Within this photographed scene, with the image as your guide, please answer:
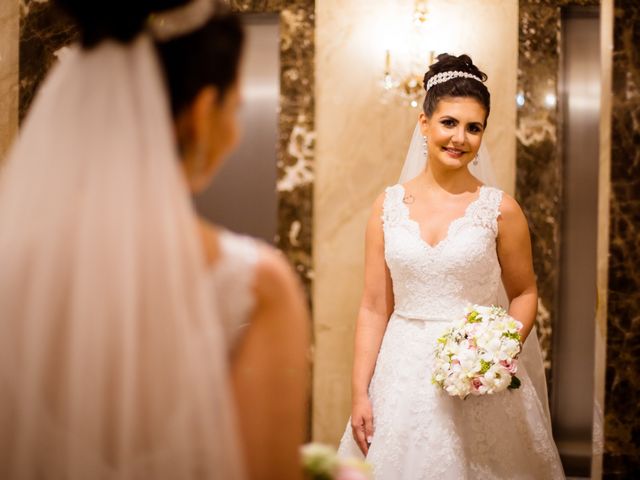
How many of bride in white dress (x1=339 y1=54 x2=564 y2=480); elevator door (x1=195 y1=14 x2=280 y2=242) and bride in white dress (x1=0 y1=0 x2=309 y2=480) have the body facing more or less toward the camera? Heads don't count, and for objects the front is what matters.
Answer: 2

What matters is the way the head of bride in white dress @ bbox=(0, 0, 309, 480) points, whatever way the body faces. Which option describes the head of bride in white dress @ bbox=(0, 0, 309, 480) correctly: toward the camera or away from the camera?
away from the camera

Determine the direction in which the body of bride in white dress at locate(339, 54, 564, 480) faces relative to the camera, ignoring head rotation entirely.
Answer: toward the camera

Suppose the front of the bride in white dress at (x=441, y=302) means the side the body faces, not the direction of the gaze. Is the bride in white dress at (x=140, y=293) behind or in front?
in front

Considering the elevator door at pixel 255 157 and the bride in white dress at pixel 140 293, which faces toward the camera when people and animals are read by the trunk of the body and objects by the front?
the elevator door

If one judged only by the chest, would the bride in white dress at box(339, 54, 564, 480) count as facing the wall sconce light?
no

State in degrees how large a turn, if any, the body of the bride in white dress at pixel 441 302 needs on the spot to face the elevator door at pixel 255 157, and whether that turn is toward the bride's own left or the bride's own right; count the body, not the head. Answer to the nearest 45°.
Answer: approximately 135° to the bride's own right

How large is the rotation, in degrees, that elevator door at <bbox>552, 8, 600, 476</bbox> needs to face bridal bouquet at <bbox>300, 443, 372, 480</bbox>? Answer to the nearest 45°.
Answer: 0° — it already faces it

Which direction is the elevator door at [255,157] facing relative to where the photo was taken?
toward the camera

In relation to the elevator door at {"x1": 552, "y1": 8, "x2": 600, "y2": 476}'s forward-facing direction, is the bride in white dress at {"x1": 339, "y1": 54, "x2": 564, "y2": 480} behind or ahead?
ahead

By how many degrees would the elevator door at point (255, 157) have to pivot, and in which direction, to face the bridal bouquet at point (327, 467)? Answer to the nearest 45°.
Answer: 0° — it already faces it

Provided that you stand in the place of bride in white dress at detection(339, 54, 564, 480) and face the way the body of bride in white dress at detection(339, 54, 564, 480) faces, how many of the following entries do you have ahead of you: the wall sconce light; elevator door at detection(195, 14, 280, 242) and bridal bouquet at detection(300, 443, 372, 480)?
1

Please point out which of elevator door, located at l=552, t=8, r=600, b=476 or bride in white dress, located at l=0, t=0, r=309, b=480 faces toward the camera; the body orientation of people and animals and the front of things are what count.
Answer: the elevator door
